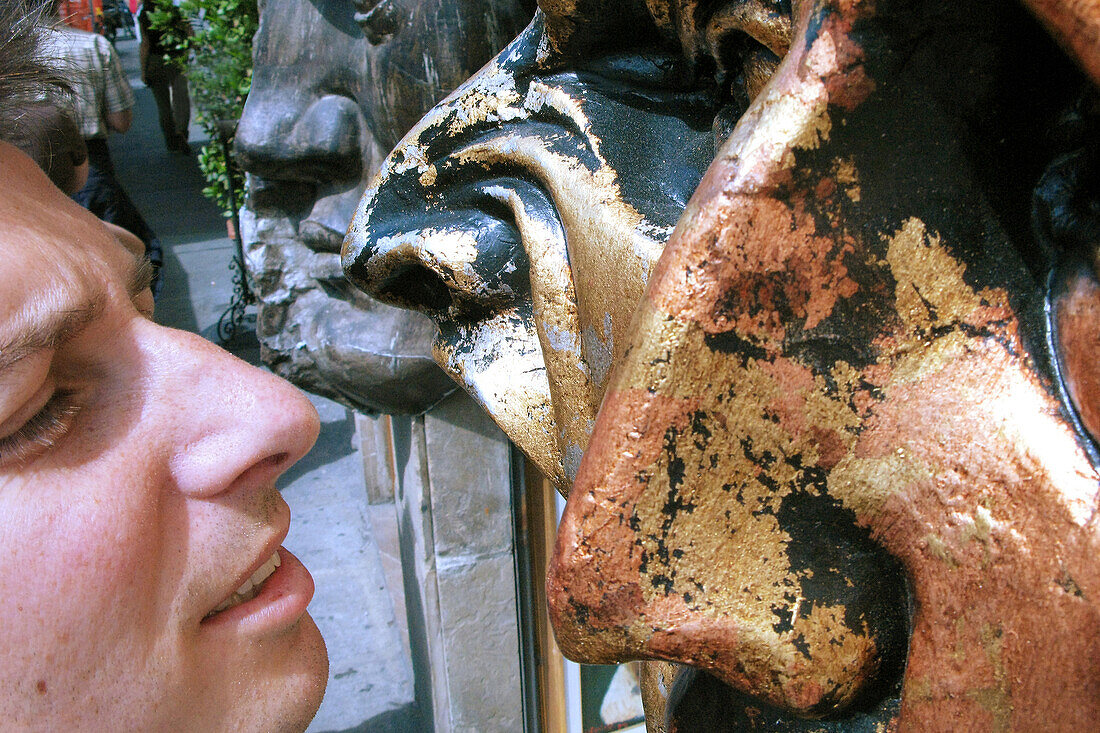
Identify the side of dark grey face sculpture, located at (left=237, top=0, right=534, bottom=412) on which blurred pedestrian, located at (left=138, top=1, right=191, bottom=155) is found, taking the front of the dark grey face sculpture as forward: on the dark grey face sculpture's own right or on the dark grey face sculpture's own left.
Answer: on the dark grey face sculpture's own right

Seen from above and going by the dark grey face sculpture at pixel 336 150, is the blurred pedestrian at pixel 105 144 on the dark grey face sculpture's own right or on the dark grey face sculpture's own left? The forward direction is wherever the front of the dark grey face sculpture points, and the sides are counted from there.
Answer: on the dark grey face sculpture's own right

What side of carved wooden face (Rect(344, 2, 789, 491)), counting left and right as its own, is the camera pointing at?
left

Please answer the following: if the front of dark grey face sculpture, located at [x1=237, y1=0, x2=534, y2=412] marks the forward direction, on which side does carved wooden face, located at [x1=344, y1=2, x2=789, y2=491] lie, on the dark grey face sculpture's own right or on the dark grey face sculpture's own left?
on the dark grey face sculpture's own left

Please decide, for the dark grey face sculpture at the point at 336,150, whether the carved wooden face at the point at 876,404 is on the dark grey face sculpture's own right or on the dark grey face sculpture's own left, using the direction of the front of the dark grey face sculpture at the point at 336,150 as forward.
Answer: on the dark grey face sculpture's own left

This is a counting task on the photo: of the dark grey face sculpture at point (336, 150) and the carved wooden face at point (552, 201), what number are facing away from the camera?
0

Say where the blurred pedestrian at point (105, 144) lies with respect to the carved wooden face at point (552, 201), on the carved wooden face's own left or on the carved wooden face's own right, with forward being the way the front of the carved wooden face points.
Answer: on the carved wooden face's own right

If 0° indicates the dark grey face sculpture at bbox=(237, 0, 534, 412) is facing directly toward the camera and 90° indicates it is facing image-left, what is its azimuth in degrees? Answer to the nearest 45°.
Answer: approximately 45°
